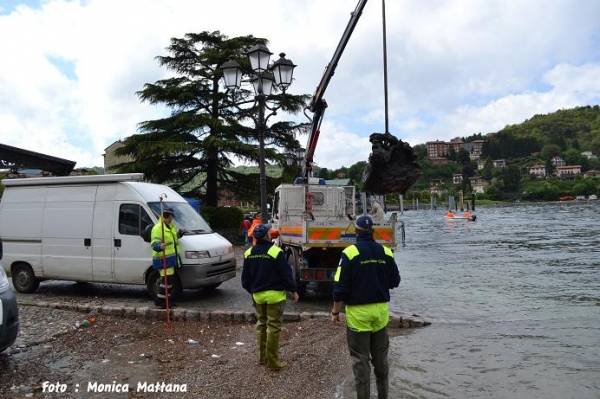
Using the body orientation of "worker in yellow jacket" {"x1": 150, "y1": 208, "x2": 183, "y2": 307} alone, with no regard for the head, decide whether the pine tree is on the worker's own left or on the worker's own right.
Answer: on the worker's own left

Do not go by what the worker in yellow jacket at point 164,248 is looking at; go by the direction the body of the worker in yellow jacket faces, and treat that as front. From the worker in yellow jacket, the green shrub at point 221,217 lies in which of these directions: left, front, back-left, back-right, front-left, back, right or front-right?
back-left

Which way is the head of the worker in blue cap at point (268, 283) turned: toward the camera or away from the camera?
away from the camera

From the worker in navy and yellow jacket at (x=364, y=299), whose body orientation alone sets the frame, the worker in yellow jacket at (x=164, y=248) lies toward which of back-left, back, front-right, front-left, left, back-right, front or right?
front-left

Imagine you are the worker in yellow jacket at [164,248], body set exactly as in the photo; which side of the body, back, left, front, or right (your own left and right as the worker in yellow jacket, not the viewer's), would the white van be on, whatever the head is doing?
back

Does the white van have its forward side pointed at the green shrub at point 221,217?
no

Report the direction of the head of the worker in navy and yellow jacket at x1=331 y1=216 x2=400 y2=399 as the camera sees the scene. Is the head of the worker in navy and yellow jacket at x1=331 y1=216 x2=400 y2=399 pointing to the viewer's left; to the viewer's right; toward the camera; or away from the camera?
away from the camera

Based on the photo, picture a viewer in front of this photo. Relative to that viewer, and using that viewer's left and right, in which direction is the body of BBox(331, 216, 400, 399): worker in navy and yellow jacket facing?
facing away from the viewer

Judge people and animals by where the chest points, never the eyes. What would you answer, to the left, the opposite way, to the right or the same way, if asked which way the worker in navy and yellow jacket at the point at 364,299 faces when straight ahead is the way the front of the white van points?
to the left

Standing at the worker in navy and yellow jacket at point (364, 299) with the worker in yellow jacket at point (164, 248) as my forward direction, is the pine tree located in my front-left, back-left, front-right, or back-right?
front-right

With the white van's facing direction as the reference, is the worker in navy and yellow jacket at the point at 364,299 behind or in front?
in front

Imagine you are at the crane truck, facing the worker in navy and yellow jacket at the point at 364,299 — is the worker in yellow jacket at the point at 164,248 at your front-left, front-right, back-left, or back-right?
front-right

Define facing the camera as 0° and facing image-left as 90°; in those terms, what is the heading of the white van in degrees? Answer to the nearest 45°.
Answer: approximately 315°

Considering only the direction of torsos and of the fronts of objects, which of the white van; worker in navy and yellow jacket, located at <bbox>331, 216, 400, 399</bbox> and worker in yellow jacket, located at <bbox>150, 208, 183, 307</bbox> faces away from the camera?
worker in navy and yellow jacket, located at <bbox>331, 216, 400, 399</bbox>

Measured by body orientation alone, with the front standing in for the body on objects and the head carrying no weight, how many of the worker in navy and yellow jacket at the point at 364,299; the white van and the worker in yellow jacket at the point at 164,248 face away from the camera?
1

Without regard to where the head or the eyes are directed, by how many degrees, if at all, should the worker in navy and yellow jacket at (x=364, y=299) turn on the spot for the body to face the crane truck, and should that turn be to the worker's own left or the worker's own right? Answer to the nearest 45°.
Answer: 0° — they already face it
